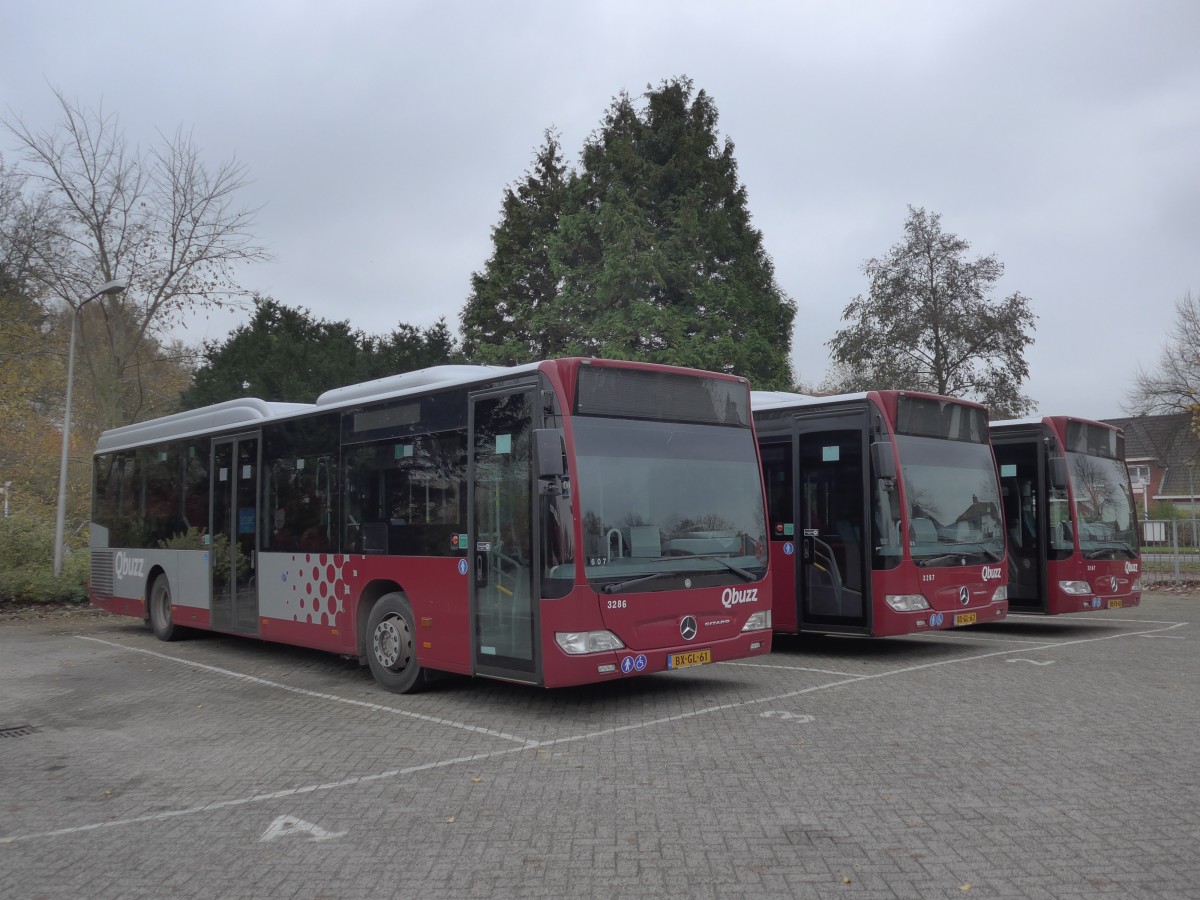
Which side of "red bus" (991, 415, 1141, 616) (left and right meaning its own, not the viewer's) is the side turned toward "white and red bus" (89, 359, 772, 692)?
right

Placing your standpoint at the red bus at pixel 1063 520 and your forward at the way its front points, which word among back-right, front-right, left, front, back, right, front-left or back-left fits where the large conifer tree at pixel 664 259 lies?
back

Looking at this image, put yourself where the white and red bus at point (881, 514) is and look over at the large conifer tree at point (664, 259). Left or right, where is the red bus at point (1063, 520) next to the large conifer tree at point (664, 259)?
right

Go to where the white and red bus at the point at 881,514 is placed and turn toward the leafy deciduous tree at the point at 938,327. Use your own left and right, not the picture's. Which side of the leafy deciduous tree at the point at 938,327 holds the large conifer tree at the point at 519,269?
left

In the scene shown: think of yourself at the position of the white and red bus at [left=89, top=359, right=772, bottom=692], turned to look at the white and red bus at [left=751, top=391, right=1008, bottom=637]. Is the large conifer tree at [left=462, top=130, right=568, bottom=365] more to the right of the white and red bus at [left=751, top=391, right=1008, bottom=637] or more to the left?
left

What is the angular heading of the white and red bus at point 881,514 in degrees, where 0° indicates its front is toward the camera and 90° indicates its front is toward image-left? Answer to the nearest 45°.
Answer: approximately 315°

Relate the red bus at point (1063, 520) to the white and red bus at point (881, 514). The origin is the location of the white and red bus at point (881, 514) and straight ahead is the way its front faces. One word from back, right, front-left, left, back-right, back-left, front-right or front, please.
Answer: left

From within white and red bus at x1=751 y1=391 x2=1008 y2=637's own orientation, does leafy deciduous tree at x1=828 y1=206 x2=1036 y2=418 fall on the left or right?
on its left

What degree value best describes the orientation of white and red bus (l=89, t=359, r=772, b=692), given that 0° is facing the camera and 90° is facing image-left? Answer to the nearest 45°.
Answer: approximately 315°

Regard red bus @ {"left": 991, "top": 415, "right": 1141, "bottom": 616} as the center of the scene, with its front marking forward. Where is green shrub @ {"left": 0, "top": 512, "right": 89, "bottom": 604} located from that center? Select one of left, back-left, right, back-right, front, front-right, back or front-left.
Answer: back-right

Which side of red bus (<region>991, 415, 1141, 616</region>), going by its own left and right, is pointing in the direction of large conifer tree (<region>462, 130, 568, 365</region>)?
back

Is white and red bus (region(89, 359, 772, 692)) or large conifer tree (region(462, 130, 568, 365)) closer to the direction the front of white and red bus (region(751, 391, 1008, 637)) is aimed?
the white and red bus

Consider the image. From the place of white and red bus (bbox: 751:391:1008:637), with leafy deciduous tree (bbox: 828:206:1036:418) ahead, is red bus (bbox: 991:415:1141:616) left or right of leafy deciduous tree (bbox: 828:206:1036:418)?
right
